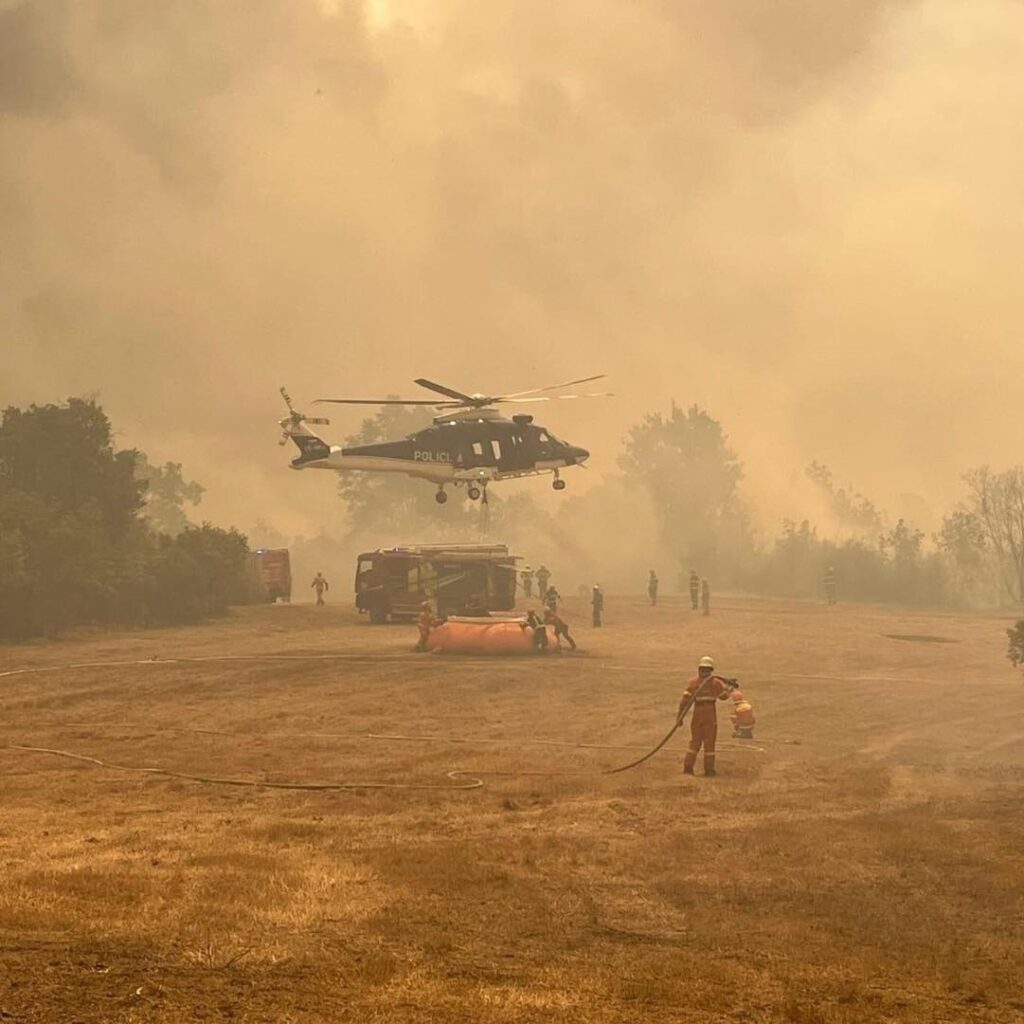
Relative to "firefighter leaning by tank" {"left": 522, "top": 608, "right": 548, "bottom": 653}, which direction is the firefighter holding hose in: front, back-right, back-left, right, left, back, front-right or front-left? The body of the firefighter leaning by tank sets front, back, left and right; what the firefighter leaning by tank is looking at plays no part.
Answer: left

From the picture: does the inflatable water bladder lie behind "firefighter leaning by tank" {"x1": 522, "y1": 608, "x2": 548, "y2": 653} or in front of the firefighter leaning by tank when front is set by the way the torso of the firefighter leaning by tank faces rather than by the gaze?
in front

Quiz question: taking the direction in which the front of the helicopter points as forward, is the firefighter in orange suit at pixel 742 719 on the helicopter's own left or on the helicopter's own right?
on the helicopter's own right

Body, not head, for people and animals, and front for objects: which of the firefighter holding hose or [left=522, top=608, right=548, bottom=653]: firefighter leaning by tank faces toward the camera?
the firefighter holding hose

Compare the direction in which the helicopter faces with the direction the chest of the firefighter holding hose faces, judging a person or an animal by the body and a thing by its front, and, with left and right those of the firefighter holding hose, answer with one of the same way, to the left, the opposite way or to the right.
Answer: to the left

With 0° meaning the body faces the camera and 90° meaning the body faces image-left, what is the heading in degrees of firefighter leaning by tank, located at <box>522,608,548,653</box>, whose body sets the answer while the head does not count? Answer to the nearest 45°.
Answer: approximately 90°

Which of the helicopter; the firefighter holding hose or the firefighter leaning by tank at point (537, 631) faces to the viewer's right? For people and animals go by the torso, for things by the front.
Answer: the helicopter

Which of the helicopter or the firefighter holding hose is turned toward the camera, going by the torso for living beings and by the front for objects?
the firefighter holding hose

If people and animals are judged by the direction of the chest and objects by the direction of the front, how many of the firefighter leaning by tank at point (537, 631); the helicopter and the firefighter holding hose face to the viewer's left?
1

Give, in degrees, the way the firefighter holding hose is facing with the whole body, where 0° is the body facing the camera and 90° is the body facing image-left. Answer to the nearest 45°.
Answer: approximately 0°

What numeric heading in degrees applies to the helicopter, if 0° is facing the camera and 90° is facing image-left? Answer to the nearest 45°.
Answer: approximately 270°

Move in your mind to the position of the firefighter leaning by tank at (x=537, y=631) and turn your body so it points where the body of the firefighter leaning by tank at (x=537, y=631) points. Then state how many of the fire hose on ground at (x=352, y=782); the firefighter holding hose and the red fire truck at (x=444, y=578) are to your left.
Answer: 2

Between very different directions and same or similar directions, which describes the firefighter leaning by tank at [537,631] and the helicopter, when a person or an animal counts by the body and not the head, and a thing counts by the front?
very different directions
